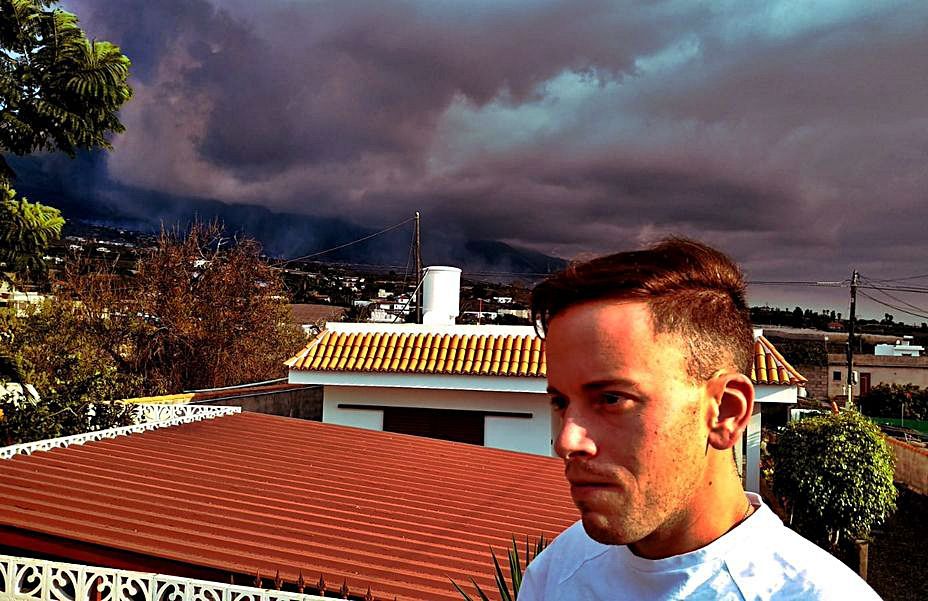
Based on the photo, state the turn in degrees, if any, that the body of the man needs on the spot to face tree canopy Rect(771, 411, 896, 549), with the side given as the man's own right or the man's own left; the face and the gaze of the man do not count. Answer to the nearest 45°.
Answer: approximately 135° to the man's own right

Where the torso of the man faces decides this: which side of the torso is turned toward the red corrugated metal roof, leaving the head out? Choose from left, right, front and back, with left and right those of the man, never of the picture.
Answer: right

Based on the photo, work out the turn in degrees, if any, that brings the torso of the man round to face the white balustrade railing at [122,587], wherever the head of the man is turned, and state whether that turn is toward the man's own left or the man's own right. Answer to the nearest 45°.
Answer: approximately 90° to the man's own right

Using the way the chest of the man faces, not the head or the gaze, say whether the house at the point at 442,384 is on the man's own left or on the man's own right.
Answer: on the man's own right

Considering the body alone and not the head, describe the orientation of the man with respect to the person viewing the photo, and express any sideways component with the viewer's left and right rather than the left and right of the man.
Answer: facing the viewer and to the left of the viewer

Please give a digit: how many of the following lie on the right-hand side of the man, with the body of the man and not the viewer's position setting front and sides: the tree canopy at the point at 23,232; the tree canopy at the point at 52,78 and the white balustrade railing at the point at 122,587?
3

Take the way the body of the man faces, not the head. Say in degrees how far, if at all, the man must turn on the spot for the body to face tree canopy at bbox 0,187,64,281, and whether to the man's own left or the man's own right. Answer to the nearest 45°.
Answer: approximately 90° to the man's own right

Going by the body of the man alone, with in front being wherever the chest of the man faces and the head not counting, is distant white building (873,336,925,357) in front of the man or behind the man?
behind

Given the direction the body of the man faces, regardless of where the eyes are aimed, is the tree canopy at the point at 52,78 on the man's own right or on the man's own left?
on the man's own right

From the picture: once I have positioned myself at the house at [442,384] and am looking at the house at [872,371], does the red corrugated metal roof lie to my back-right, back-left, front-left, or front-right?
back-right
